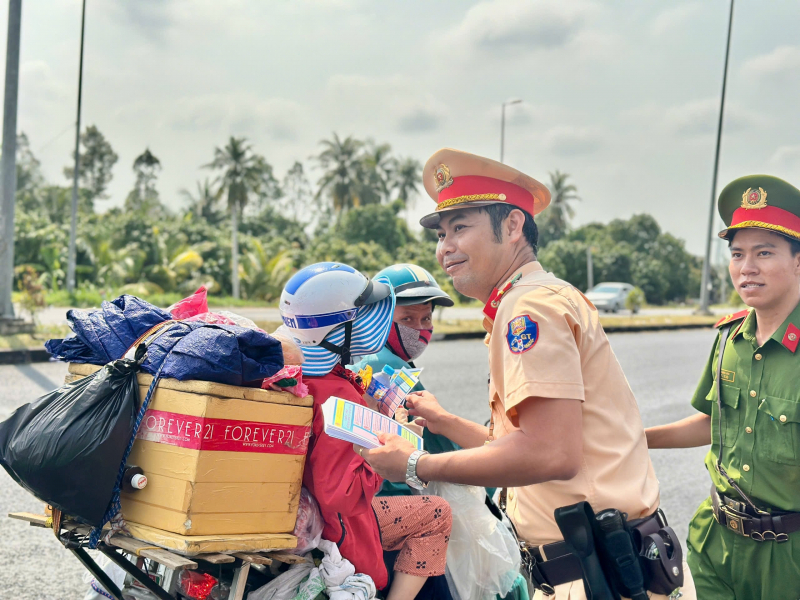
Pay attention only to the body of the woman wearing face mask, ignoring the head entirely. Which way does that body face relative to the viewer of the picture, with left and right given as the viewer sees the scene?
facing the viewer and to the right of the viewer

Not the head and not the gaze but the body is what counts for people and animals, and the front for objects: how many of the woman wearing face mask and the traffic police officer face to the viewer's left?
1

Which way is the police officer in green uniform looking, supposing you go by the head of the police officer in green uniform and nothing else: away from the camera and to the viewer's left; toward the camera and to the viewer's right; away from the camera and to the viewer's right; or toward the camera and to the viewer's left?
toward the camera and to the viewer's left

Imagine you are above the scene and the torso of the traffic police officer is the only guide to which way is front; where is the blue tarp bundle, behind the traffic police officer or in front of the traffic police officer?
in front

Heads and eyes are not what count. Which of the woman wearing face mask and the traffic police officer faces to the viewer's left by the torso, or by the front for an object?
the traffic police officer

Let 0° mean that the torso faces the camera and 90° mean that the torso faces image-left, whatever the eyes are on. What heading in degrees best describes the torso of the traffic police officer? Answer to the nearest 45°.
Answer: approximately 90°

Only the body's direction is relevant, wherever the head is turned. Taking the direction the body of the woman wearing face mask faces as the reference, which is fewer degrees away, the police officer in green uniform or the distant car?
the police officer in green uniform

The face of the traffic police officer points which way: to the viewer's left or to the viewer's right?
to the viewer's left
